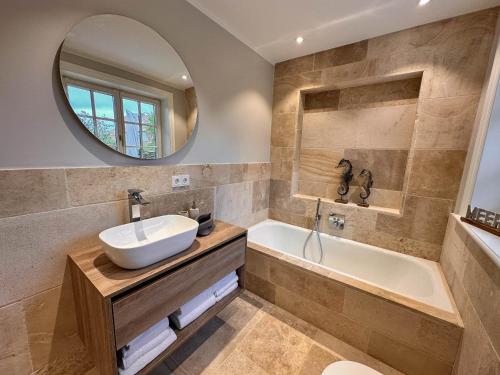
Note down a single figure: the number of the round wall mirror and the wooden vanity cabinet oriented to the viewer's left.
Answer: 0
